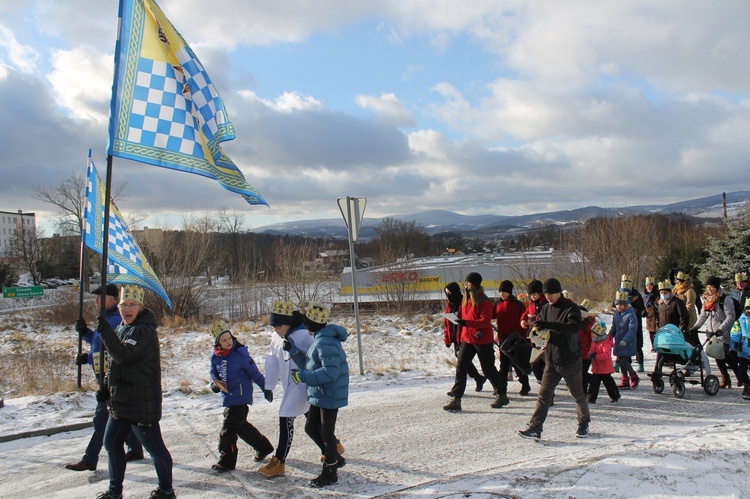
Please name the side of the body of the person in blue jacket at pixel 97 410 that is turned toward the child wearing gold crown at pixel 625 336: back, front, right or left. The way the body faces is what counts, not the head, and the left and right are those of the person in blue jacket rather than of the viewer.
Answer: back

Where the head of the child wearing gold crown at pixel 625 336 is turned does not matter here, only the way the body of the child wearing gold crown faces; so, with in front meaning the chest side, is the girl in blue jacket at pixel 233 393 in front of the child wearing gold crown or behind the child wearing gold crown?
in front

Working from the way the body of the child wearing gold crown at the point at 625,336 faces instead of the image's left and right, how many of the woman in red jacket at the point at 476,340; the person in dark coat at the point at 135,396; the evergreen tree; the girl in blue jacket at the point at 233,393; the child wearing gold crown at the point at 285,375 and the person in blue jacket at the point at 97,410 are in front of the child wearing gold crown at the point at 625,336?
5

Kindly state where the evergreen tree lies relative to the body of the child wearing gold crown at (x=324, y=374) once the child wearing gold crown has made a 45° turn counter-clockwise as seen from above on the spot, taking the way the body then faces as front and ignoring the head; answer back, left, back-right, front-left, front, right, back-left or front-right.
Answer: back

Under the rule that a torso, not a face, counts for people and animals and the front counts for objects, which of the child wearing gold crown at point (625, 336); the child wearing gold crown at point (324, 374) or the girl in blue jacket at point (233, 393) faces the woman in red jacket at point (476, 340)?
the child wearing gold crown at point (625, 336)

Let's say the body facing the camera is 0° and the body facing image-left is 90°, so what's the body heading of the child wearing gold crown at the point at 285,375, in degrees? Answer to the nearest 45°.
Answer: approximately 90°

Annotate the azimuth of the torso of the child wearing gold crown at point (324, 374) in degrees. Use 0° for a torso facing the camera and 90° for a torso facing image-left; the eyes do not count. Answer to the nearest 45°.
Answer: approximately 90°

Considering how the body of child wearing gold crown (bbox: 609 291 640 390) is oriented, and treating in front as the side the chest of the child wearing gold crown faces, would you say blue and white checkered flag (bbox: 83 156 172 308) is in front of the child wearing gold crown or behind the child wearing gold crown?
in front

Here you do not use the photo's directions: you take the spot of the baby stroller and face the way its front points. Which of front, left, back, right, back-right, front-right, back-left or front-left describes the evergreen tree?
back-right

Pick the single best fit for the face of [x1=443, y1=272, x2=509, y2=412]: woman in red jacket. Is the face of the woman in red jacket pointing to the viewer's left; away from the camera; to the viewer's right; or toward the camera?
to the viewer's left
